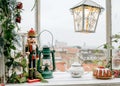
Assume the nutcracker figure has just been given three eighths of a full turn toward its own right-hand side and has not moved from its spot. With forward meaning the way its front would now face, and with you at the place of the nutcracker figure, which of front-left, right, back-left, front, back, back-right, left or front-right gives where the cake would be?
back

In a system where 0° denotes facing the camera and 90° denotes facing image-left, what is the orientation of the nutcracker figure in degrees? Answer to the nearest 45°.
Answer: approximately 315°
